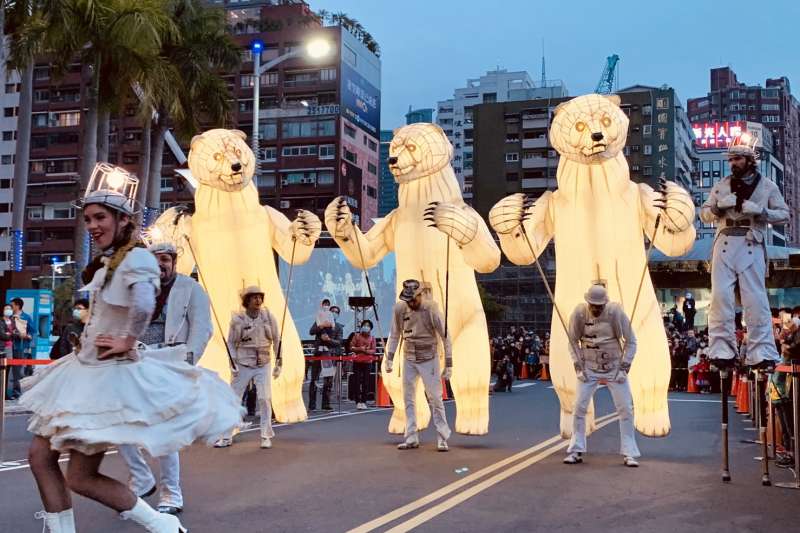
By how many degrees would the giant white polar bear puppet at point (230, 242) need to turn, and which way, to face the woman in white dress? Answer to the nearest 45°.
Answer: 0° — it already faces them

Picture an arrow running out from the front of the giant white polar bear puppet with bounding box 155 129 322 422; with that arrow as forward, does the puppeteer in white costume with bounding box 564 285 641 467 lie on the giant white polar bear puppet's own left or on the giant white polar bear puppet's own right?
on the giant white polar bear puppet's own left

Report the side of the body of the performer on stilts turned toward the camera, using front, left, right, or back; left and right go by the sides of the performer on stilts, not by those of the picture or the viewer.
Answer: front

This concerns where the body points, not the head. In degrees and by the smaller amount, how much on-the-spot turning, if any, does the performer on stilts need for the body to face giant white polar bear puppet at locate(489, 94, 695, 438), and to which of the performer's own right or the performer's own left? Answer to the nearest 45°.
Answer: approximately 135° to the performer's own right

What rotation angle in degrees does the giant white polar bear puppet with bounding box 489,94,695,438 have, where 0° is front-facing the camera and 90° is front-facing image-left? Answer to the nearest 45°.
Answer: approximately 0°

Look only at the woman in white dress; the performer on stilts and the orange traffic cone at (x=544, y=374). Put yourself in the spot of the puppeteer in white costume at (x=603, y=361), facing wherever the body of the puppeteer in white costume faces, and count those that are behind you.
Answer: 1

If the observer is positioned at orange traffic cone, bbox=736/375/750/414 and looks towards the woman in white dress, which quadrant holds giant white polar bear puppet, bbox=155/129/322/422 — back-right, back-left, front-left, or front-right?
front-right

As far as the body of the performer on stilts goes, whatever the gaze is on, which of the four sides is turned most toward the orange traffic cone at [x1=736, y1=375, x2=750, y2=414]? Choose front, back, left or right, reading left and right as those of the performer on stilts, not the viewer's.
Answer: back

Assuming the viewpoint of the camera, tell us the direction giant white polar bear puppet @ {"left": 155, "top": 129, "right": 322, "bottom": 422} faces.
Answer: facing the viewer
